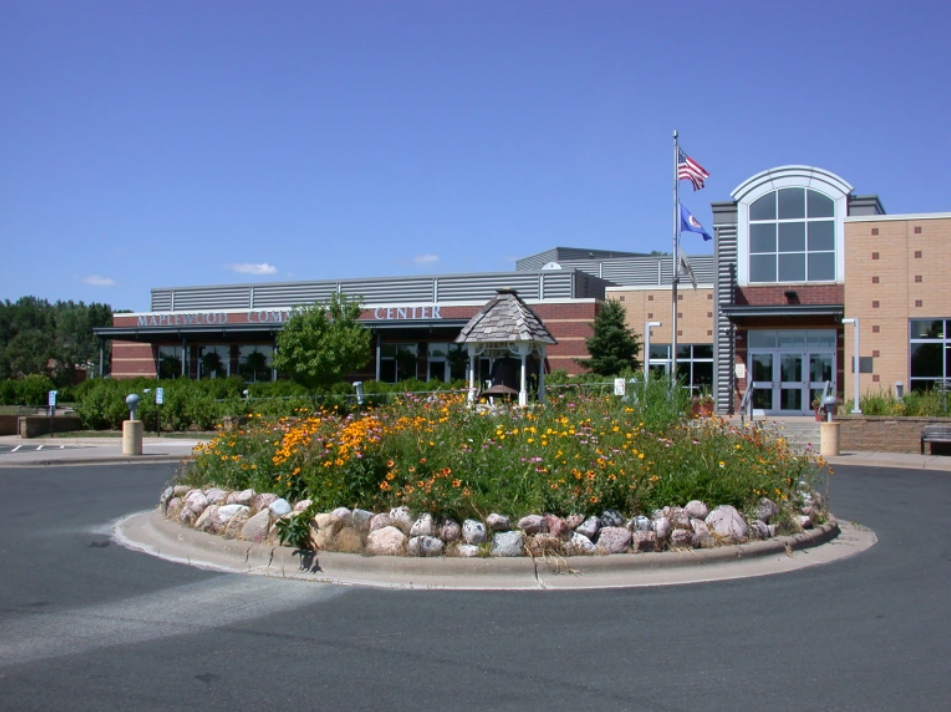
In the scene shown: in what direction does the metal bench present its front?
toward the camera

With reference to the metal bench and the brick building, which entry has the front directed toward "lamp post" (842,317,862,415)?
the brick building

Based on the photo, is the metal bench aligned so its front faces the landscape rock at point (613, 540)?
yes

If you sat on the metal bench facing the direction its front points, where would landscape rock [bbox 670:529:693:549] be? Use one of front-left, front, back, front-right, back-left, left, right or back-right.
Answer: front

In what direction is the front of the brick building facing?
toward the camera

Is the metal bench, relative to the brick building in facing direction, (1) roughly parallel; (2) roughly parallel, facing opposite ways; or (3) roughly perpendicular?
roughly parallel

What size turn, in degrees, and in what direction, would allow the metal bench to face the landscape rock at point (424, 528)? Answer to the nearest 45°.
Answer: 0° — it already faces it

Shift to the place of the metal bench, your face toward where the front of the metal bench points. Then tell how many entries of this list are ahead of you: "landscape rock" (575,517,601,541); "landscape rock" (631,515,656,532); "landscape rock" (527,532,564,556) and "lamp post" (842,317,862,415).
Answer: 3

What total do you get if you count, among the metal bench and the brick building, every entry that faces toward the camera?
2

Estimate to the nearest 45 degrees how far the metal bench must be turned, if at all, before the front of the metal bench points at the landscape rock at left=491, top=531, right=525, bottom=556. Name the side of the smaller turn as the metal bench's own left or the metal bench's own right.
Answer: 0° — it already faces it

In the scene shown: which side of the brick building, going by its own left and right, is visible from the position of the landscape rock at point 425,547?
front

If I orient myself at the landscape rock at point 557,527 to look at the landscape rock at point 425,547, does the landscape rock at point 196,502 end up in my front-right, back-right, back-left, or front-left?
front-right

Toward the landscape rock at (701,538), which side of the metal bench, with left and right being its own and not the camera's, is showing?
front

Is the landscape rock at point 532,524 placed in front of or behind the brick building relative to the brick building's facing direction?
in front
